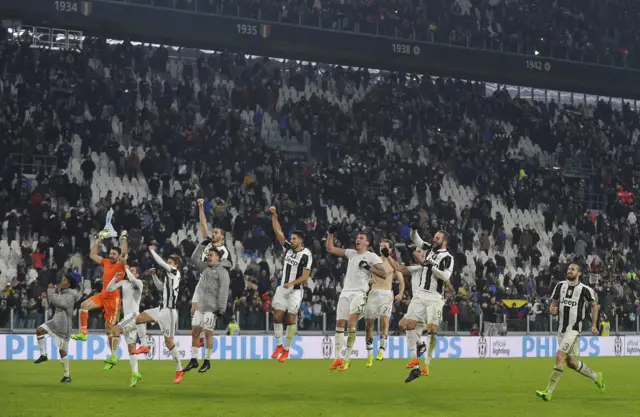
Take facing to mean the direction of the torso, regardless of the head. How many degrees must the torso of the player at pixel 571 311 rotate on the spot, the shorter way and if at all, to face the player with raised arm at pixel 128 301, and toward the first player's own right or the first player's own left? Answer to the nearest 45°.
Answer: approximately 45° to the first player's own right
